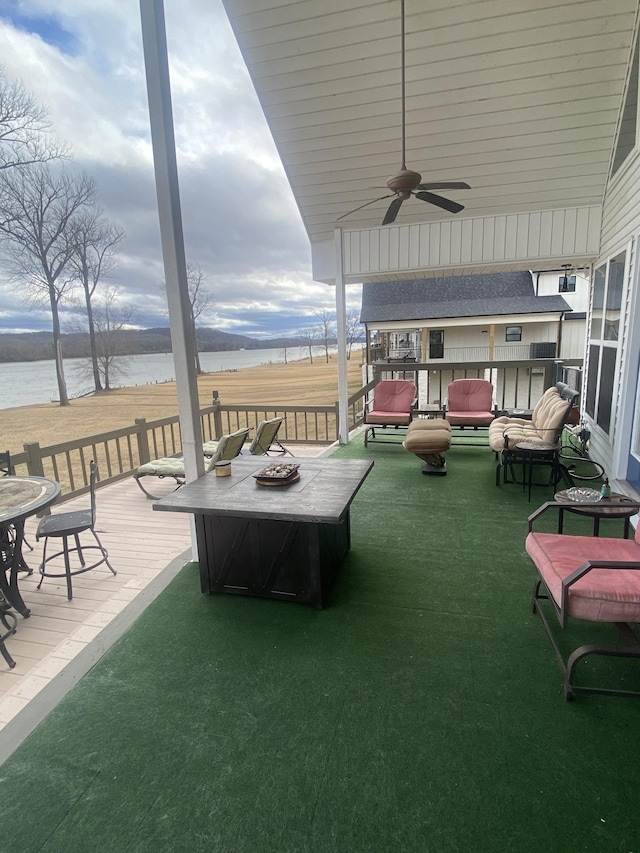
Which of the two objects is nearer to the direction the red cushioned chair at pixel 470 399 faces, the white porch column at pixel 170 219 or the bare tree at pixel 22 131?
the white porch column

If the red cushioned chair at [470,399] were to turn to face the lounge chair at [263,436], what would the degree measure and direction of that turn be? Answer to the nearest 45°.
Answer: approximately 45° to its right

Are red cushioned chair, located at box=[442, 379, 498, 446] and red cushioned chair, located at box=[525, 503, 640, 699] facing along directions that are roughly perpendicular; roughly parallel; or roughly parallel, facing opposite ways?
roughly perpendicular

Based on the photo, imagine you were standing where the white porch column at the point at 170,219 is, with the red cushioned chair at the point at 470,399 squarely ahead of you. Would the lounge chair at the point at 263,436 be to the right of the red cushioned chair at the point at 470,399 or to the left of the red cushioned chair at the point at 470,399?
left

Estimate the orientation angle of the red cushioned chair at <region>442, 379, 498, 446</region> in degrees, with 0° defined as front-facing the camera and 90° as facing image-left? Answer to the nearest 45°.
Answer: approximately 0°

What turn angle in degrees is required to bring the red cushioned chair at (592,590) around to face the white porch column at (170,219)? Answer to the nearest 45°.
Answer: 0° — it already faces it

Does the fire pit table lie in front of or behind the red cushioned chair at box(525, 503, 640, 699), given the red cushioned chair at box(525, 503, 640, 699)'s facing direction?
in front

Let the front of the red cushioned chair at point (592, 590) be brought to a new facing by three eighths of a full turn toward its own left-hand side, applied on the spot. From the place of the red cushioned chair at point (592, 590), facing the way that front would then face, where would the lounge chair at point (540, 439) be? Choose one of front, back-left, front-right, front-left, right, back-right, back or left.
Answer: back-left

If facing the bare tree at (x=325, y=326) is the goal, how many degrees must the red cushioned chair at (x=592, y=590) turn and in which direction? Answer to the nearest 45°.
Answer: approximately 45° to its right

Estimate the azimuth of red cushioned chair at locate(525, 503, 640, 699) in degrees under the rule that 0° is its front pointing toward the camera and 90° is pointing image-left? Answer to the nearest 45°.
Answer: approximately 90°

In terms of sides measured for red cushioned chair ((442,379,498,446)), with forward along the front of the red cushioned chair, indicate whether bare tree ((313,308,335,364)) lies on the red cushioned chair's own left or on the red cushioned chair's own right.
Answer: on the red cushioned chair's own right

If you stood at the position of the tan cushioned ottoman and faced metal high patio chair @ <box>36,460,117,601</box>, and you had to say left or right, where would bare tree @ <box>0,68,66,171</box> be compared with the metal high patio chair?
right

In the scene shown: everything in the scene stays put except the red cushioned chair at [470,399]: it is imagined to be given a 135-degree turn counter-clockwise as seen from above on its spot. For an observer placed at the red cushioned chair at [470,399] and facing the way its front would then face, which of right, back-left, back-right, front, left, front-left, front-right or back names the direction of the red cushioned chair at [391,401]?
back-left
